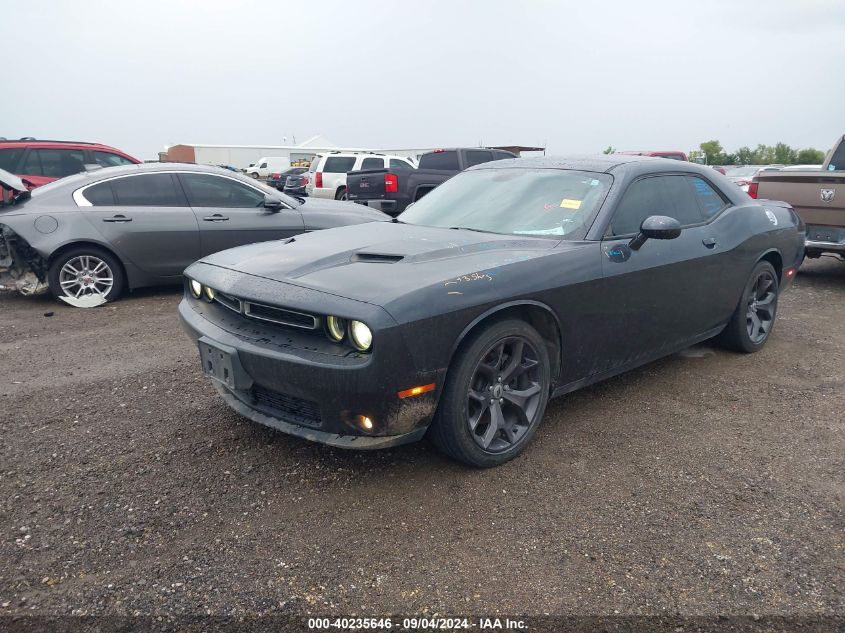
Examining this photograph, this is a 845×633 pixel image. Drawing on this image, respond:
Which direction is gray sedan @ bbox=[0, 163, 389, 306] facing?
to the viewer's right

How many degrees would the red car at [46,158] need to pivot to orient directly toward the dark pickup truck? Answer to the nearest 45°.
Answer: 0° — it already faces it

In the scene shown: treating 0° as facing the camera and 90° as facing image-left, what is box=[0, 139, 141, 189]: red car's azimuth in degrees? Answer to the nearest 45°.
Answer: approximately 270°

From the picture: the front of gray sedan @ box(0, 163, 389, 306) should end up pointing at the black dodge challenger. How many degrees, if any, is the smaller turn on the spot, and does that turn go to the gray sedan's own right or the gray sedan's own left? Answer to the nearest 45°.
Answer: approximately 45° to the gray sedan's own right

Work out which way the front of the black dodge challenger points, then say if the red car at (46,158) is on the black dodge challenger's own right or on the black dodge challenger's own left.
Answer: on the black dodge challenger's own right

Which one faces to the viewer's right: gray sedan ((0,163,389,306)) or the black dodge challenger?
the gray sedan

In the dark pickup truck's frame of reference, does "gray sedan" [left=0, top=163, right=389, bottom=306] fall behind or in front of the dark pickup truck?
behind

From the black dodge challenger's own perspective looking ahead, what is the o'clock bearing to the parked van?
The parked van is roughly at 4 o'clock from the black dodge challenger.

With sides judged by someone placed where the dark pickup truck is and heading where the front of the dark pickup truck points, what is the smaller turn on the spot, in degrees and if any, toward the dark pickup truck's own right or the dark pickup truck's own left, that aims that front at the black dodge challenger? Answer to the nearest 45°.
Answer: approximately 135° to the dark pickup truck's own right
